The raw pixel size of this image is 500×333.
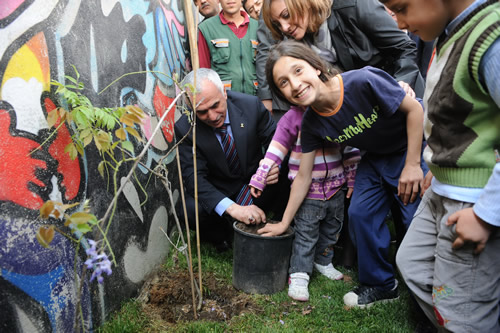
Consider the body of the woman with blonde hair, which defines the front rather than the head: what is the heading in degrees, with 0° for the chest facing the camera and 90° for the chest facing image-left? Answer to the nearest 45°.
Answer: approximately 45°

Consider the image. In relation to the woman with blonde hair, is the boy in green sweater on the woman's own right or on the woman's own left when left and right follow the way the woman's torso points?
on the woman's own left

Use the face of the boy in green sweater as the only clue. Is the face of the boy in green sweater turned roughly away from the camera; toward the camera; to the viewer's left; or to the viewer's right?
to the viewer's left

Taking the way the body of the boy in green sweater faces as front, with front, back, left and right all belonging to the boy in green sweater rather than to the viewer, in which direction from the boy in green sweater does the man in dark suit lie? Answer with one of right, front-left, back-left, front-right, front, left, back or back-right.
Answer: right

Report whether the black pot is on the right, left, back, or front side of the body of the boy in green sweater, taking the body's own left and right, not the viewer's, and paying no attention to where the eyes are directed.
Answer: right
